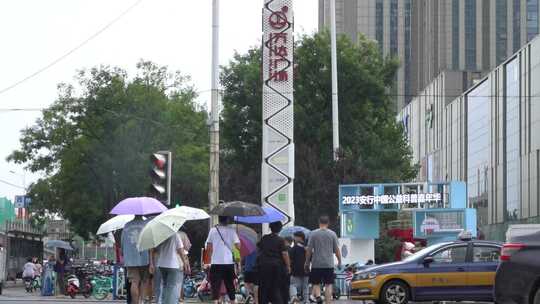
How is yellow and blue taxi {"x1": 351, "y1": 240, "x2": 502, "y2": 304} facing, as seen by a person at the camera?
facing to the left of the viewer

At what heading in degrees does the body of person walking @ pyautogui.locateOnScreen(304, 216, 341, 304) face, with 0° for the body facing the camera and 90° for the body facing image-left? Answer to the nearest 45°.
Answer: approximately 180°

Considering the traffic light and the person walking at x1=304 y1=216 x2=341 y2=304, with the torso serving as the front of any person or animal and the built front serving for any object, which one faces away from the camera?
the person walking

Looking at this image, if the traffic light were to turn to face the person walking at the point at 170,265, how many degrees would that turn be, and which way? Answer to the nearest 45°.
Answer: approximately 45° to its left

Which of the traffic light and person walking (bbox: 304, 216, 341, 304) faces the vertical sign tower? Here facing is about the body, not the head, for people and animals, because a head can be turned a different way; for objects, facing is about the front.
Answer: the person walking

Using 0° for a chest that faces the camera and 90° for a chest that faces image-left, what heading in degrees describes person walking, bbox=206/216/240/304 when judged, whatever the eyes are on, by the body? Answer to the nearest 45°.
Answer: approximately 180°

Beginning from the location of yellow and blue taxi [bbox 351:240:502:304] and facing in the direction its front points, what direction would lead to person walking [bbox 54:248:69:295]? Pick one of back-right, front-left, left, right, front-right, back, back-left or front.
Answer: front-right

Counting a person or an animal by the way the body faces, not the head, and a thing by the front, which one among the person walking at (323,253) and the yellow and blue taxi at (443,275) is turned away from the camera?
the person walking

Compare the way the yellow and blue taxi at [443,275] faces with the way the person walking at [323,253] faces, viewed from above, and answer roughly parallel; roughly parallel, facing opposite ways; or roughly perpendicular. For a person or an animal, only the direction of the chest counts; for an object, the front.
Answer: roughly perpendicular
